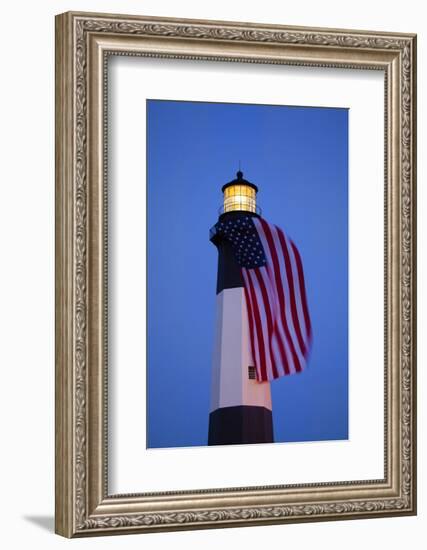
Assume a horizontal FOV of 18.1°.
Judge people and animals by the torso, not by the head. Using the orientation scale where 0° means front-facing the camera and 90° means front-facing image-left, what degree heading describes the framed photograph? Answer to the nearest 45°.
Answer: approximately 315°
